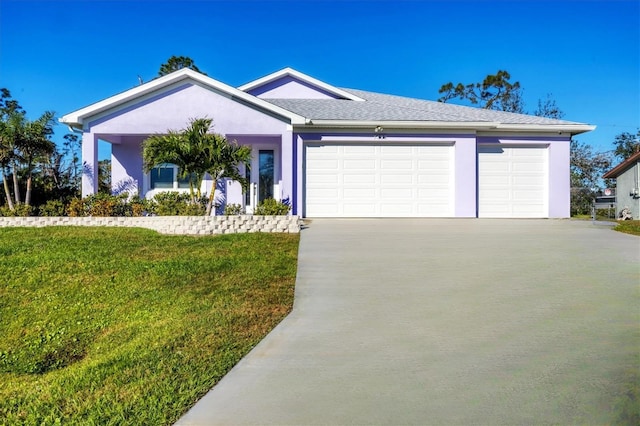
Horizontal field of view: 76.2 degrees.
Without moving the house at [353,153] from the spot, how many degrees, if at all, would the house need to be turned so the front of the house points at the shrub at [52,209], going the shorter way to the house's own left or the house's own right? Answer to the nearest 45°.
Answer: approximately 90° to the house's own right

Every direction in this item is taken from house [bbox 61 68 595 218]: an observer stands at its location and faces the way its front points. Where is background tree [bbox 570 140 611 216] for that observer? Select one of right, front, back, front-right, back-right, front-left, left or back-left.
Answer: back-left

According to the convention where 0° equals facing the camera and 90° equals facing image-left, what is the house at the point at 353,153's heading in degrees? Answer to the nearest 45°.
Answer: approximately 0°

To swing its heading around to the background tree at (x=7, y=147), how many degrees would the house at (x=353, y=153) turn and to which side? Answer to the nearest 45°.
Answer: approximately 90° to its right

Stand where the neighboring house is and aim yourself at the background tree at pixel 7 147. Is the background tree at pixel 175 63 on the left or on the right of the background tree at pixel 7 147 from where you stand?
right

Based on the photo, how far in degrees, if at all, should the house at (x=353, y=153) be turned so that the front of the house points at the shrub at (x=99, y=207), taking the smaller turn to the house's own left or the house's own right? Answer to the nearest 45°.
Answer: approximately 90° to the house's own right

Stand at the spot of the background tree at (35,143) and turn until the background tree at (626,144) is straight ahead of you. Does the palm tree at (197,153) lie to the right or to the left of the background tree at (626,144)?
right

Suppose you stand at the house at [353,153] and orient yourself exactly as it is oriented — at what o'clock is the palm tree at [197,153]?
The palm tree is roughly at 2 o'clock from the house.

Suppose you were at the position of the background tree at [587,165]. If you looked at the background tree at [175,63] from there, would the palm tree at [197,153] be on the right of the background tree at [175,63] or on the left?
left

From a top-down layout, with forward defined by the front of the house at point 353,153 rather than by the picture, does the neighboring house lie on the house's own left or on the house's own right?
on the house's own left

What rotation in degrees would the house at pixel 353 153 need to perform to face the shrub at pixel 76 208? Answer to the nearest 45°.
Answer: approximately 90° to its right

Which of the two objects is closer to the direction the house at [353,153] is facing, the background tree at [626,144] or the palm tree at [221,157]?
the palm tree
